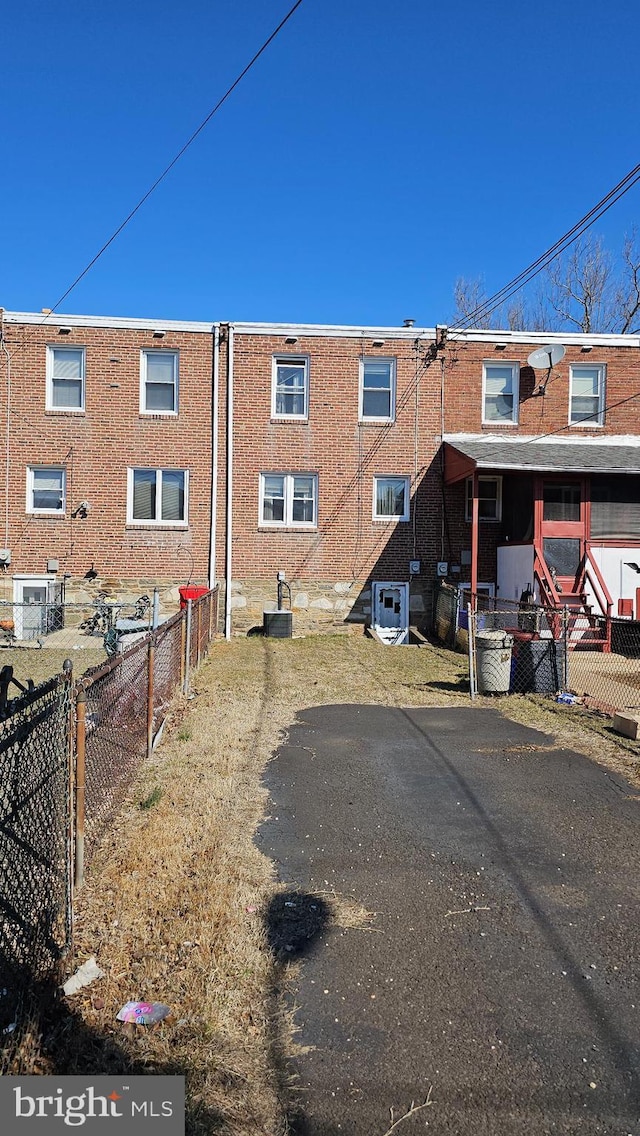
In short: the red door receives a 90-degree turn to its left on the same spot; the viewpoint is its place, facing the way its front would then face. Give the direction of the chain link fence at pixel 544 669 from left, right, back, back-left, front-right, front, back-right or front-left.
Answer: right

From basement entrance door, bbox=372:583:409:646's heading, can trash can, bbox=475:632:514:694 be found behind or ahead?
ahead

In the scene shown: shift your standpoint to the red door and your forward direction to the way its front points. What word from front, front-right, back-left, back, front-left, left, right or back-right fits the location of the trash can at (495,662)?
front

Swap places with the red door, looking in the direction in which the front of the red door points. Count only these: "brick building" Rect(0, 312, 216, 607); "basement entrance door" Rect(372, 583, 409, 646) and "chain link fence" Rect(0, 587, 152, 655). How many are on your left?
0

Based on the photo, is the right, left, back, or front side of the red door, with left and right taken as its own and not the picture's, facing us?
front

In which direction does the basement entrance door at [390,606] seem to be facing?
toward the camera

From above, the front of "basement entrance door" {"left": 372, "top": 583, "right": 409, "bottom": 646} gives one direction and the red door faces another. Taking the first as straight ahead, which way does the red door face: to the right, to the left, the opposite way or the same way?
the same way

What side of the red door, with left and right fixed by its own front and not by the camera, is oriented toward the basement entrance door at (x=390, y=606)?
right

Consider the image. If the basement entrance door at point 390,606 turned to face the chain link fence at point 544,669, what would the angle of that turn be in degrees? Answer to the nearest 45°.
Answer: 0° — it already faces it

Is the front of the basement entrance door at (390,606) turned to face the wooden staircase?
no

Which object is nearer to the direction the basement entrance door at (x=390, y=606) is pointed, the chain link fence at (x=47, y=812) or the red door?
the chain link fence

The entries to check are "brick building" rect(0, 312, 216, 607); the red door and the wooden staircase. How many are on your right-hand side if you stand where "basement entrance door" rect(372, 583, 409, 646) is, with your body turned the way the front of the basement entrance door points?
1

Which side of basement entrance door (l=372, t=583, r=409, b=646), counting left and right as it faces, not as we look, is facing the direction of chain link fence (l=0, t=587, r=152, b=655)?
right

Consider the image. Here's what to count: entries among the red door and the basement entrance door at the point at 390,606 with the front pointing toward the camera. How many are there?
2
